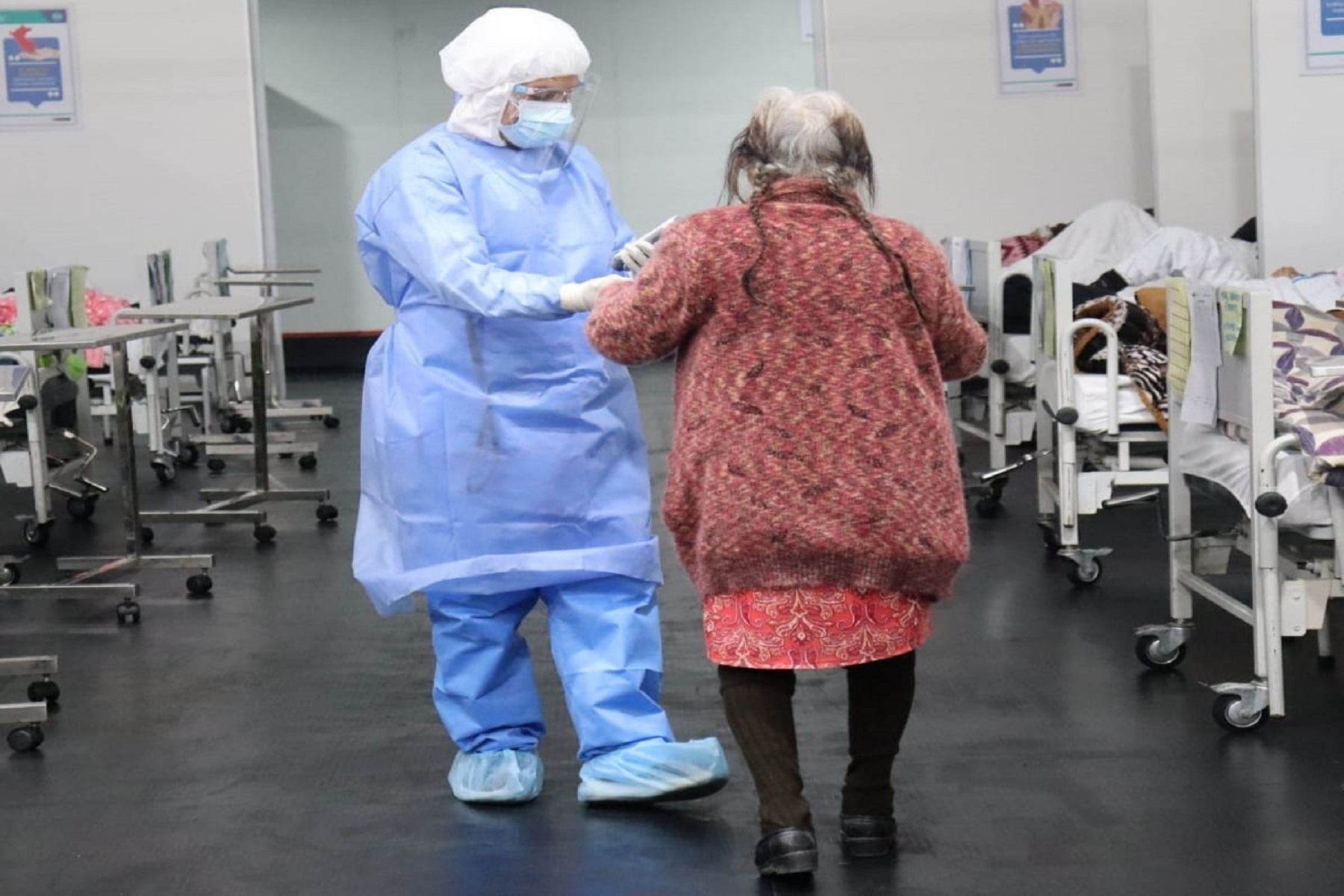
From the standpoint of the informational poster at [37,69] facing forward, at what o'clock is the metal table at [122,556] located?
The metal table is roughly at 12 o'clock from the informational poster.

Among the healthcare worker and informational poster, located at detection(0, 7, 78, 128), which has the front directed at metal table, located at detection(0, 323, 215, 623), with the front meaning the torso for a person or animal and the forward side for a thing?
the informational poster

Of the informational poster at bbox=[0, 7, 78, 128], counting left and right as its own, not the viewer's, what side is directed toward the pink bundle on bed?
front

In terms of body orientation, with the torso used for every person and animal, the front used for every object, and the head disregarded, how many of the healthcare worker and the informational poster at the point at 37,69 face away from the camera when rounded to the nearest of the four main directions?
0

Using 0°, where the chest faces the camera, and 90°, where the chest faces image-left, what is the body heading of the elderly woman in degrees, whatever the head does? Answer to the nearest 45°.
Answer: approximately 180°

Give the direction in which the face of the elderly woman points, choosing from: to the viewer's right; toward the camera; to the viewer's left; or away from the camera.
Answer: away from the camera

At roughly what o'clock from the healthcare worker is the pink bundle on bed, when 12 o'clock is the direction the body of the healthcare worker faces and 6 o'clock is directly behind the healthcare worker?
The pink bundle on bed is roughly at 7 o'clock from the healthcare worker.

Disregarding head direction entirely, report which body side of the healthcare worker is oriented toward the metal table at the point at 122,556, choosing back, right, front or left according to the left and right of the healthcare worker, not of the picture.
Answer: back

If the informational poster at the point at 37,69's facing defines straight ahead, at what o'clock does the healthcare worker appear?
The healthcare worker is roughly at 12 o'clock from the informational poster.

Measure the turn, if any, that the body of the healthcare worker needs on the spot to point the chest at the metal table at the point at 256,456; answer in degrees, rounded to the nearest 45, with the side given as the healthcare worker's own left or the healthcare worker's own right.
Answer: approximately 135° to the healthcare worker's own left

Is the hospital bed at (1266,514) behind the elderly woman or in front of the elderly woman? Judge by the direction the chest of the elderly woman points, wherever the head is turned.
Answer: in front

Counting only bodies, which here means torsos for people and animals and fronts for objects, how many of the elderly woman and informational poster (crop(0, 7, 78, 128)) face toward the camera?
1

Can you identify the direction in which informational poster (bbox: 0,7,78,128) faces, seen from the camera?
facing the viewer
